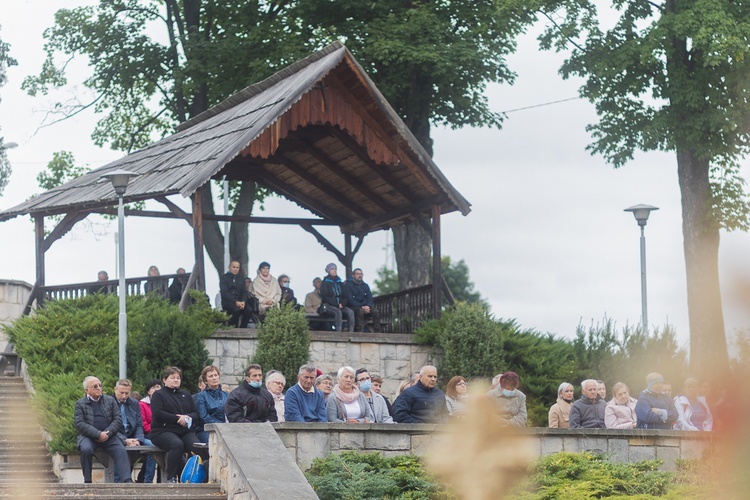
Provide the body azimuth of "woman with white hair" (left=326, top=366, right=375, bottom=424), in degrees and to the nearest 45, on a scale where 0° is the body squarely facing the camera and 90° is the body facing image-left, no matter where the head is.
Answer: approximately 315°

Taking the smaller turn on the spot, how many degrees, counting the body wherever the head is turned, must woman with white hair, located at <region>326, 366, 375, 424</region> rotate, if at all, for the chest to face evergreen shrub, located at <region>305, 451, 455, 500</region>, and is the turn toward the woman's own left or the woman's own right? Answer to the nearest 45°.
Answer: approximately 45° to the woman's own right

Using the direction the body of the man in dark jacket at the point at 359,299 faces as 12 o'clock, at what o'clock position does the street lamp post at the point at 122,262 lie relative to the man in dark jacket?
The street lamp post is roughly at 3 o'clock from the man in dark jacket.

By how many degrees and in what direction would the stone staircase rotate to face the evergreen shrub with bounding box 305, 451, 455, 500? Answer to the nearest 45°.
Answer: approximately 90° to its left

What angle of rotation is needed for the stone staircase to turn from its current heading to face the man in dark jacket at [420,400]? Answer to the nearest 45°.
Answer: approximately 90° to its left

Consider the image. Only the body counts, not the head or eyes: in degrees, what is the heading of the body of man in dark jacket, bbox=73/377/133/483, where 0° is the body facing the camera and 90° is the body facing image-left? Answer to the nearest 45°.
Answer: approximately 315°

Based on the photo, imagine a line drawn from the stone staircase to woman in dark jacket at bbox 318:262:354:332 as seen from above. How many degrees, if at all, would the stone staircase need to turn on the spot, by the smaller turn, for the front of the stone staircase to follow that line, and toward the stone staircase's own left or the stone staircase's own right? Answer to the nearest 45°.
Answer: approximately 135° to the stone staircase's own left

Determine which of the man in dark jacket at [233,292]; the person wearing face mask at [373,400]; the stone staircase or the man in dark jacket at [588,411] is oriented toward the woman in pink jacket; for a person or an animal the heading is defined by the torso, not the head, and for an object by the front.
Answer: the man in dark jacket at [233,292]

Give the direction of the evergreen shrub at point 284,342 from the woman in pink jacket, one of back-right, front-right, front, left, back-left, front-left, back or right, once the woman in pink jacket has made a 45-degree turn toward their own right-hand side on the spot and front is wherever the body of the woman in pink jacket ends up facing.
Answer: back-right

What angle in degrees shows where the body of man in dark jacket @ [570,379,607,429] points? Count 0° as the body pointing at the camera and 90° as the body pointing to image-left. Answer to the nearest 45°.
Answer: approximately 315°

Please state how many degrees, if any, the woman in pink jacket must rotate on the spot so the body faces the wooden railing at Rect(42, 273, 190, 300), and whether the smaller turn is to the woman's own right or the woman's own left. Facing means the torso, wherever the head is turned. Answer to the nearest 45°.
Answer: approximately 180°

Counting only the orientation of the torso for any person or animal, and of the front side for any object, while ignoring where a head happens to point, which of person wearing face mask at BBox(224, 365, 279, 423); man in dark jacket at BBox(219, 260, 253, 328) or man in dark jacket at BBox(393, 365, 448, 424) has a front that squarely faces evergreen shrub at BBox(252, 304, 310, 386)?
man in dark jacket at BBox(219, 260, 253, 328)

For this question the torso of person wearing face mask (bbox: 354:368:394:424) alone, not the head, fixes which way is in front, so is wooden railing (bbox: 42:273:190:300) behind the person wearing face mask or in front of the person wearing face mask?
behind

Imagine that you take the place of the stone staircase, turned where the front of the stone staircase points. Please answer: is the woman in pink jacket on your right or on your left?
on your left

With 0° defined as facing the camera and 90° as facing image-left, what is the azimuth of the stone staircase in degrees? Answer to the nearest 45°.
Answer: approximately 0°
